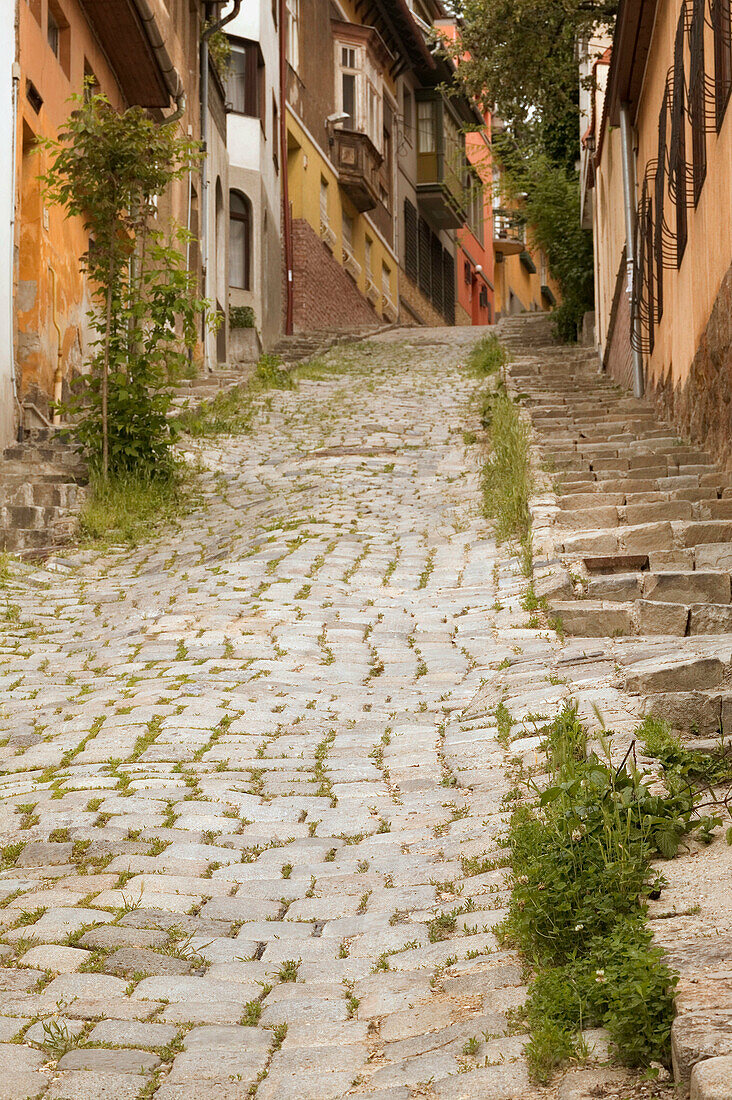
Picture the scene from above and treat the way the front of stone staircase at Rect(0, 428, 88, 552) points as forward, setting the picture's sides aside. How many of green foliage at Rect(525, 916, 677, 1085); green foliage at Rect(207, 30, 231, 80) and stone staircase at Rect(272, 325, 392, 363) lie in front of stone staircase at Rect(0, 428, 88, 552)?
1

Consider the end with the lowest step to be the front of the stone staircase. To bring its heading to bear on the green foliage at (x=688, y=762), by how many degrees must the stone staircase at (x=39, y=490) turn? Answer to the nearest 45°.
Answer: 0° — it already faces it

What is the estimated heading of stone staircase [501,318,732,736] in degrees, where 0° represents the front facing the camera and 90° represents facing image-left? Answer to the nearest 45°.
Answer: approximately 0°

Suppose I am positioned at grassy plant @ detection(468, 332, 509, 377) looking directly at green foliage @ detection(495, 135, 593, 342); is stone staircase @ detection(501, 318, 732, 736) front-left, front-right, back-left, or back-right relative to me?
back-right

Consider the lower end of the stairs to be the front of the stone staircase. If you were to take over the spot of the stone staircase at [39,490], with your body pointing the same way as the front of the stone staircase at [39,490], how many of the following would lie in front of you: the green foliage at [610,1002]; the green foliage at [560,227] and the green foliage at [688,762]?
2

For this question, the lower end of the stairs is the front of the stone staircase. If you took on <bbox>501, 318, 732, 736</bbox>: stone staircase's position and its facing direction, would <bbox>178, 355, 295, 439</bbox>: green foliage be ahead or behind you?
behind

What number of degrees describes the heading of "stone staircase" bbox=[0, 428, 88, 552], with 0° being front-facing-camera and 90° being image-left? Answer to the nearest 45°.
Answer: approximately 0°

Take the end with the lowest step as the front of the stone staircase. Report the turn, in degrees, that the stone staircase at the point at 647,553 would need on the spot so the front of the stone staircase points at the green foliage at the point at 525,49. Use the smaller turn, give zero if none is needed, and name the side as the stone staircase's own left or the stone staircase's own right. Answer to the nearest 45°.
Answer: approximately 180°

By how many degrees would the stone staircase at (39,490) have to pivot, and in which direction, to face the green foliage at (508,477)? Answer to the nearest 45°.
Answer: approximately 90° to its left

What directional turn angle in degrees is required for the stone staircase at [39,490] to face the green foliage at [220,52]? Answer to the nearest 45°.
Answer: approximately 180°

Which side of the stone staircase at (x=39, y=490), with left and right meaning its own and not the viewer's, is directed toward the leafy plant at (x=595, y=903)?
front

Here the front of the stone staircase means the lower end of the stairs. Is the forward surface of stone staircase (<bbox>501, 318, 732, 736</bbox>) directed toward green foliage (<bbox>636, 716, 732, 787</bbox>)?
yes

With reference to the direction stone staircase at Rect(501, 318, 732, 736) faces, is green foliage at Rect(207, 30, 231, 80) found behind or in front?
behind

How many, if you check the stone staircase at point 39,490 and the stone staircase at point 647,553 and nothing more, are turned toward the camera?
2
